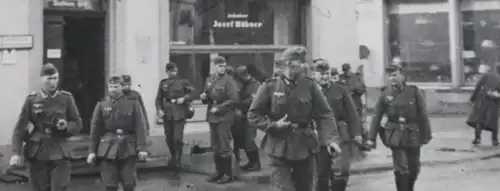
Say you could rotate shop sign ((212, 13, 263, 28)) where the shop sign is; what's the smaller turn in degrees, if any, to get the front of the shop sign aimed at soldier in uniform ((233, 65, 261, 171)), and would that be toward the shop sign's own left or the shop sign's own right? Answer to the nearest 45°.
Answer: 0° — it already faces them

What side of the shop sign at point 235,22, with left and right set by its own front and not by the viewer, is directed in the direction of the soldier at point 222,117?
front

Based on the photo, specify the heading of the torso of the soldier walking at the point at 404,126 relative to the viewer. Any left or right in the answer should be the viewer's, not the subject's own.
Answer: facing the viewer

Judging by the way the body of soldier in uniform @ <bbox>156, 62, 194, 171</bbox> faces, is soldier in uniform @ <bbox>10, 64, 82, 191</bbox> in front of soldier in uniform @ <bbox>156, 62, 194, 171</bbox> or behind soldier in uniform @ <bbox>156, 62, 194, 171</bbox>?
in front

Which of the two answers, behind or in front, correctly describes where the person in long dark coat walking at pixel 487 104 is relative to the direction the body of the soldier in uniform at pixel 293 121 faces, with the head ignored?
behind

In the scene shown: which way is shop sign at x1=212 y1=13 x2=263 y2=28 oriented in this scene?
toward the camera

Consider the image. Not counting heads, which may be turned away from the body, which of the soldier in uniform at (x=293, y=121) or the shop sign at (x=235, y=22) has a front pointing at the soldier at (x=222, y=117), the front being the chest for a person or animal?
the shop sign

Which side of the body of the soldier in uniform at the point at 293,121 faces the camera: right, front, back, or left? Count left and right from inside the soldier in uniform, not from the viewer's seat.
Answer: front

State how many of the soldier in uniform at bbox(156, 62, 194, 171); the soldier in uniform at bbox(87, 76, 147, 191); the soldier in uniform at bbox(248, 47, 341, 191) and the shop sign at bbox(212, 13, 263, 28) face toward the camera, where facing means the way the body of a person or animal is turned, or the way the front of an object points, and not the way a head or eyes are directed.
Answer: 4
